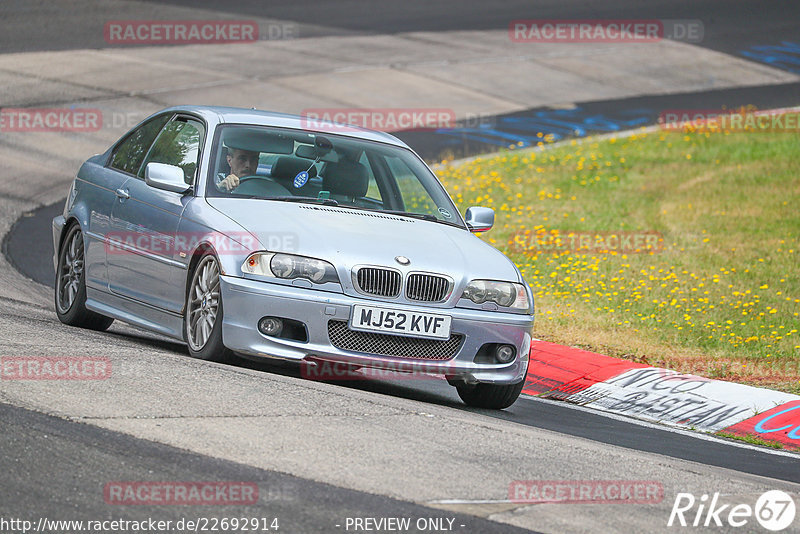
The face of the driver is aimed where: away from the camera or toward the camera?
toward the camera

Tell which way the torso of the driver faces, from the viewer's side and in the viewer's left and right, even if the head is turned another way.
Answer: facing the viewer and to the right of the viewer
